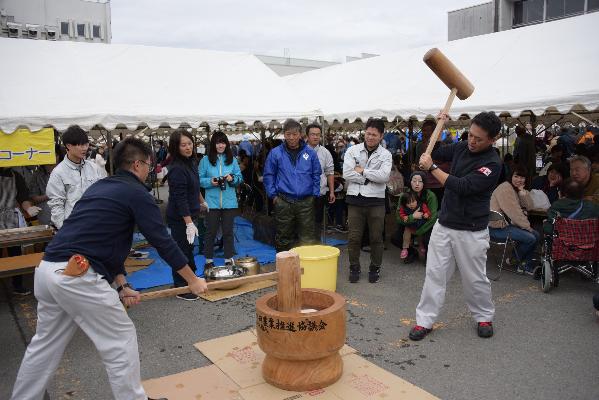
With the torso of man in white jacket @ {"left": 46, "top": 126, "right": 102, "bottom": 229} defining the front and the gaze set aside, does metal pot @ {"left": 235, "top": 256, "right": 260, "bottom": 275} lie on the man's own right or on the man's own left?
on the man's own left

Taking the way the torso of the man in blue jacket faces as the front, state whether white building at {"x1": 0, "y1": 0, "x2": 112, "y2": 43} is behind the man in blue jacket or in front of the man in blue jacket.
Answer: behind

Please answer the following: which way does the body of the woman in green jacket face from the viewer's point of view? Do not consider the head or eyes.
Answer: toward the camera

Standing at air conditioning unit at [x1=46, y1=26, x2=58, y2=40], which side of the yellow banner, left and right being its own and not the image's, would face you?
back

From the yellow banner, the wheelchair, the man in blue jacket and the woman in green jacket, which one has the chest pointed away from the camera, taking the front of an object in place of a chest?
the wheelchair

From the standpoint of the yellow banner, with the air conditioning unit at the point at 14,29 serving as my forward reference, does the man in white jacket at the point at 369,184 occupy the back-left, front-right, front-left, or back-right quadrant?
back-right

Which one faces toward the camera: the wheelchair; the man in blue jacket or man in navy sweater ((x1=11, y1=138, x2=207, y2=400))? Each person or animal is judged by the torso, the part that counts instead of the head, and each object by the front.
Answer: the man in blue jacket

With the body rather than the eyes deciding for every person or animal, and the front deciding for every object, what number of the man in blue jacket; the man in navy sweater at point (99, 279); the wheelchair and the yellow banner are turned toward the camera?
2

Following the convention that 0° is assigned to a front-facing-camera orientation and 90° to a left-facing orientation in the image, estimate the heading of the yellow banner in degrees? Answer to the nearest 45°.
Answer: approximately 0°

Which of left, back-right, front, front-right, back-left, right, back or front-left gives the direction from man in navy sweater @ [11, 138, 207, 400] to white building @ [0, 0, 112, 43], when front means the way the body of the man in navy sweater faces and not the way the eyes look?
front-left

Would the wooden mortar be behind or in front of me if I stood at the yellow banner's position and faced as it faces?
in front

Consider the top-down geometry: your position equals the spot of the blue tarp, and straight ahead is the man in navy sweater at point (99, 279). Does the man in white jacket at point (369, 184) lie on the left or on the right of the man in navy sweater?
left
